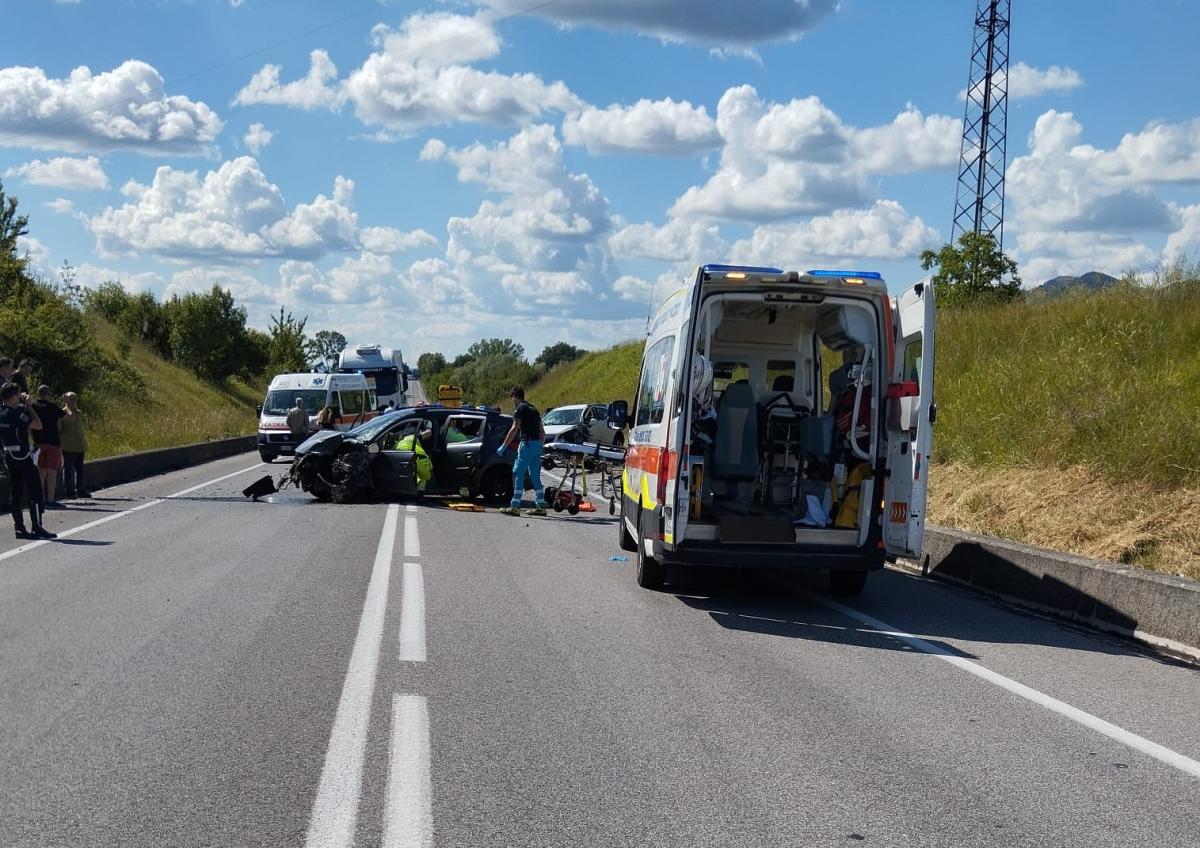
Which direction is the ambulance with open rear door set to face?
away from the camera

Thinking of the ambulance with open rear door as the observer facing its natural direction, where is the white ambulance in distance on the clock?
The white ambulance in distance is roughly at 11 o'clock from the ambulance with open rear door.
